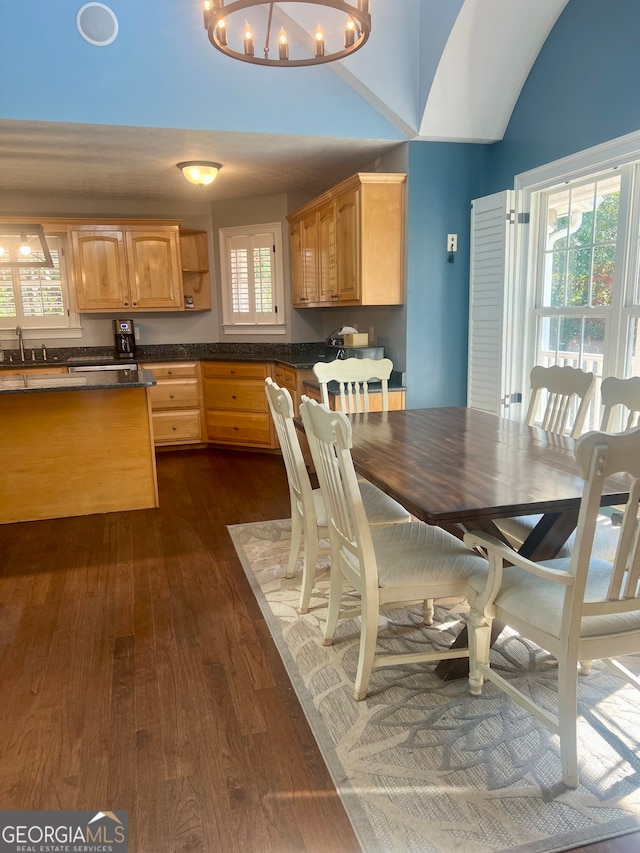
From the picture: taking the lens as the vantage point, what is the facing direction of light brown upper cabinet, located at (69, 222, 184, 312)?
facing the viewer

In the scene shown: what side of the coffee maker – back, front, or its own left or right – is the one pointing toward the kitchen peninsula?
front

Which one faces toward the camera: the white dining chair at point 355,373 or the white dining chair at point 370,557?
the white dining chair at point 355,373

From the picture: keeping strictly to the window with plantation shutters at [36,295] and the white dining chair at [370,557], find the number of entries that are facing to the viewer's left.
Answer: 0

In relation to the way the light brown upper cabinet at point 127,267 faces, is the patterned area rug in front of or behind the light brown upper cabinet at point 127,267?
in front

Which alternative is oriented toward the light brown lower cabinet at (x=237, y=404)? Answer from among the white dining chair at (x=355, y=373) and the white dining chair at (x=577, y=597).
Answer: the white dining chair at (x=577, y=597)

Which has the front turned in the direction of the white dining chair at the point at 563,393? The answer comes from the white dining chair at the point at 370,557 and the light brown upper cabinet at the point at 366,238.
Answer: the white dining chair at the point at 370,557

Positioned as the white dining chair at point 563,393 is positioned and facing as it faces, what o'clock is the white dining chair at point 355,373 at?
the white dining chair at point 355,373 is roughly at 2 o'clock from the white dining chair at point 563,393.

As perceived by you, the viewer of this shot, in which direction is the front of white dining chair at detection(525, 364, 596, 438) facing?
facing the viewer and to the left of the viewer

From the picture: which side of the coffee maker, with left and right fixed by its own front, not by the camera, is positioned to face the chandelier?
front

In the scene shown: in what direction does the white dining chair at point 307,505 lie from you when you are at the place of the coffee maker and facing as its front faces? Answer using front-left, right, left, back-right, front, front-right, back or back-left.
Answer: front

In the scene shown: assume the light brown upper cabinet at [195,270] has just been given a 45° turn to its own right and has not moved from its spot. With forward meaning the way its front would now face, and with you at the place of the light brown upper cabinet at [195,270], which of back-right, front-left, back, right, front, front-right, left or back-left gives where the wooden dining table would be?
front-left

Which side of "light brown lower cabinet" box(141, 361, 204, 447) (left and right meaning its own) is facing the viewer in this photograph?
front

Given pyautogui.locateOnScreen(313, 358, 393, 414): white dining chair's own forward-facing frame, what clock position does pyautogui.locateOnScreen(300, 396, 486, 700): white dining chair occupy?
pyautogui.locateOnScreen(300, 396, 486, 700): white dining chair is roughly at 12 o'clock from pyautogui.locateOnScreen(313, 358, 393, 414): white dining chair.

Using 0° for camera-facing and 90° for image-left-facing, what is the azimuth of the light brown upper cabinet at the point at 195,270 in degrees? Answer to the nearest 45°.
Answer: approximately 0°
